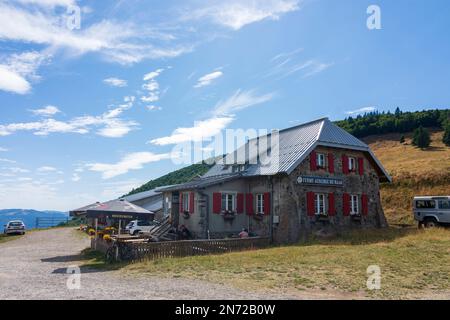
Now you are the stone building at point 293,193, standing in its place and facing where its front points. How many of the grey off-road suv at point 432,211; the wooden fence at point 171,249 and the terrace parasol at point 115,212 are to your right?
2

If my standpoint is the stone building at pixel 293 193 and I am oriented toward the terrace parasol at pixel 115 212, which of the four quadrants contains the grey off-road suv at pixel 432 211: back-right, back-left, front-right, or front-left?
back-left

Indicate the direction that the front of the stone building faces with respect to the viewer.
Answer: facing the viewer and to the right of the viewer

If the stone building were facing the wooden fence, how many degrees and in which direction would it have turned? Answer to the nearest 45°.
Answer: approximately 90° to its right

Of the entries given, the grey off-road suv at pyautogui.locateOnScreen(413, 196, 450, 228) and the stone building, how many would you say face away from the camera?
0
